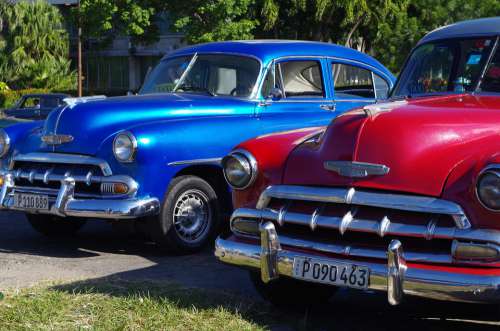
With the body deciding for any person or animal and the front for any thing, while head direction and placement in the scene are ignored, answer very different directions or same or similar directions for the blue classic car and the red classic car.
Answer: same or similar directions

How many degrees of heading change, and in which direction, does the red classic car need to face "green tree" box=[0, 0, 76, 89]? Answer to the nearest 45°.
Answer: approximately 90° to its right

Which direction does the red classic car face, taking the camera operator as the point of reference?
facing the viewer and to the left of the viewer

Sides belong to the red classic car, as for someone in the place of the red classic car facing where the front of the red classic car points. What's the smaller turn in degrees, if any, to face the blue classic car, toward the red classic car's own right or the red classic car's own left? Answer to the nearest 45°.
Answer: approximately 90° to the red classic car's own right

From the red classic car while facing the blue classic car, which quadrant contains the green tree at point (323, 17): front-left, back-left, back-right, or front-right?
front-right

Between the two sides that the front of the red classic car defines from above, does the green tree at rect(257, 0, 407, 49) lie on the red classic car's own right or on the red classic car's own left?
on the red classic car's own right

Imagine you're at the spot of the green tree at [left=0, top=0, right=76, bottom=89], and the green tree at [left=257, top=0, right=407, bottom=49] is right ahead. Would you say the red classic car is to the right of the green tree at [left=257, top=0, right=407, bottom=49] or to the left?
right

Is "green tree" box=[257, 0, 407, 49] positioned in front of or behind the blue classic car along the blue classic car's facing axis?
behind

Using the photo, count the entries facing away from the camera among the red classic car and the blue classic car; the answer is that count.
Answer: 0

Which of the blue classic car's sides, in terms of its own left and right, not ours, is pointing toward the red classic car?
left

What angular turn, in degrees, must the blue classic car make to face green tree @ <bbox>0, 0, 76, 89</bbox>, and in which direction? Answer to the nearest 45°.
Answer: approximately 135° to its right
